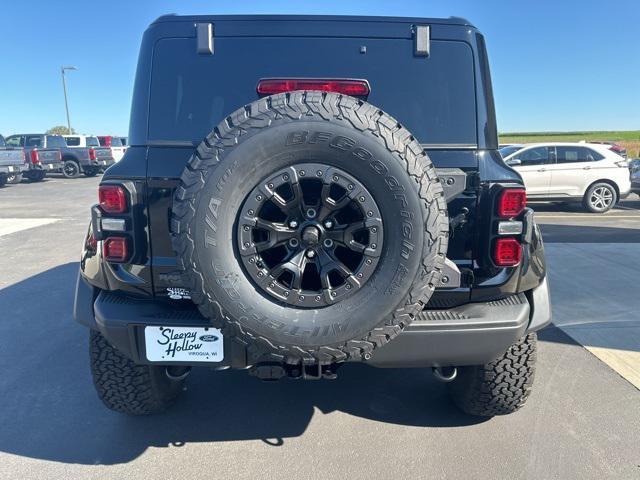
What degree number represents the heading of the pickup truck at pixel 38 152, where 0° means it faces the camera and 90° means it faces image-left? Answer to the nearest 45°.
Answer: approximately 135°

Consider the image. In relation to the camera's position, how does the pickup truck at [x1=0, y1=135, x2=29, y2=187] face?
facing away from the viewer and to the left of the viewer

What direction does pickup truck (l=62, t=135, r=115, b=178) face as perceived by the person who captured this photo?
facing away from the viewer and to the left of the viewer

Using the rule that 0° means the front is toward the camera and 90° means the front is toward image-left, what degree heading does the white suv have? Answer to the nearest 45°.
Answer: approximately 90°

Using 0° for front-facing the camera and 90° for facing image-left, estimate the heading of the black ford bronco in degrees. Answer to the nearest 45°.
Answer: approximately 180°

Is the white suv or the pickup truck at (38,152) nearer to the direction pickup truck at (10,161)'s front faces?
the pickup truck
